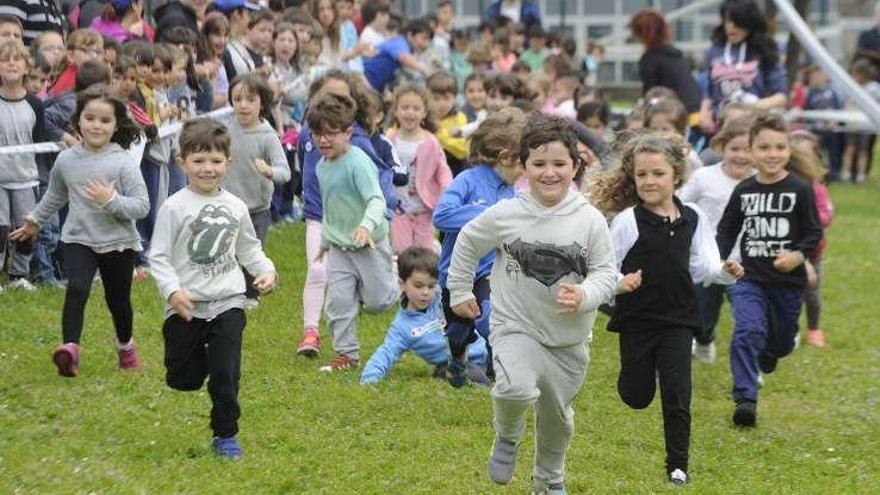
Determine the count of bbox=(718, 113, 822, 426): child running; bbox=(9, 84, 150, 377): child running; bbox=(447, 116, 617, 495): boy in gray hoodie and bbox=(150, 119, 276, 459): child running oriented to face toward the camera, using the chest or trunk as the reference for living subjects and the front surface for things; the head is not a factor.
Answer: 4

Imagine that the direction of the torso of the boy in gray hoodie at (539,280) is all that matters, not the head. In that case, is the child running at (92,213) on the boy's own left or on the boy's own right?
on the boy's own right

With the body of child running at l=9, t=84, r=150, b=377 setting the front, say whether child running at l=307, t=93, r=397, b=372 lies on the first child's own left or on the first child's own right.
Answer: on the first child's own left

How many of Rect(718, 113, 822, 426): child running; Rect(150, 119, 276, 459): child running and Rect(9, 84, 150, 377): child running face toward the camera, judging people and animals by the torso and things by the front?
3

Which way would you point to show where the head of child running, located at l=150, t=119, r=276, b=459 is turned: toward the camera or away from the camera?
toward the camera

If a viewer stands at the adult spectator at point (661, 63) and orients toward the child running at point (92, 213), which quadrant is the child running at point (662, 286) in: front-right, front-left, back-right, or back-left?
front-left

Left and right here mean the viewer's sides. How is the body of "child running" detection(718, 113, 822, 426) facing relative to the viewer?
facing the viewer

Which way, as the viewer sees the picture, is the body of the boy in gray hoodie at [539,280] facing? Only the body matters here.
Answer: toward the camera

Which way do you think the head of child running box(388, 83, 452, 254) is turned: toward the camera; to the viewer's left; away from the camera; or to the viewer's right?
toward the camera

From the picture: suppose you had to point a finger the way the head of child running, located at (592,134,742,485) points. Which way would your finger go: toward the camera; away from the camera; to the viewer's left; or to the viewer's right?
toward the camera

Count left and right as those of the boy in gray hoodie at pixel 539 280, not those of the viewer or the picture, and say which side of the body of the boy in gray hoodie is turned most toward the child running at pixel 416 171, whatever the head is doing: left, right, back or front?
back

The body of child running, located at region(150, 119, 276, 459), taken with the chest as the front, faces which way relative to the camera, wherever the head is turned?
toward the camera
